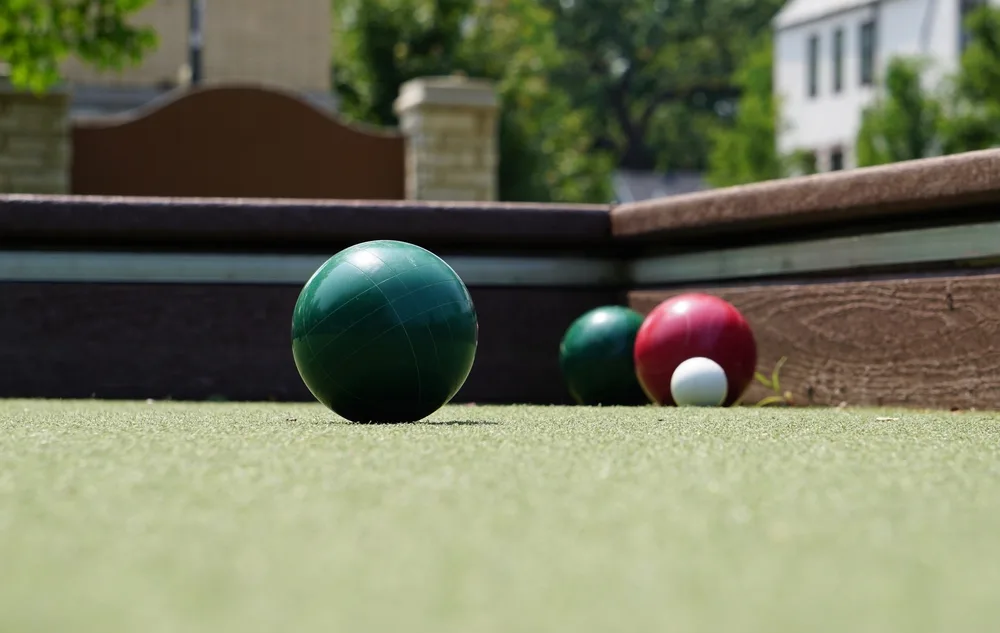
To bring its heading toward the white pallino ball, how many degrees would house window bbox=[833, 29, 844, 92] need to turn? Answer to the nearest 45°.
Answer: approximately 45° to its left

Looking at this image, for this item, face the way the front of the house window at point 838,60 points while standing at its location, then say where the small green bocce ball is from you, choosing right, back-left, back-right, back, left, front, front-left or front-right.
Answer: front-left

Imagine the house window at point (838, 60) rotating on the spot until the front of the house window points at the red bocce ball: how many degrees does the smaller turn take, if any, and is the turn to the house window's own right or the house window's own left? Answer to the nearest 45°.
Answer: approximately 45° to the house window's own left

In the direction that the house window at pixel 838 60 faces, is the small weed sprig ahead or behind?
ahead

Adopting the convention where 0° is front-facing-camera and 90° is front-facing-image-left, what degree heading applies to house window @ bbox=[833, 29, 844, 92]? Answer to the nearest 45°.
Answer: approximately 45°

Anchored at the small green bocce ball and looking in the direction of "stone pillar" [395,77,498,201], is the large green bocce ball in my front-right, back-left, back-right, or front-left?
back-left
